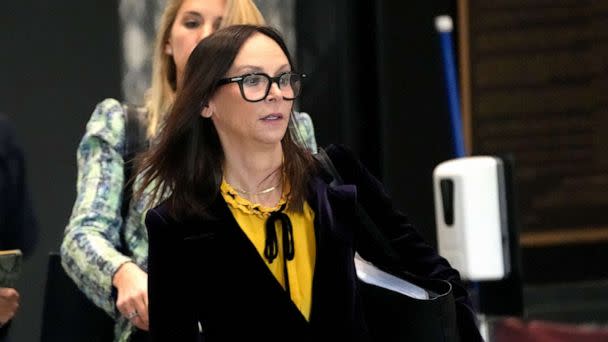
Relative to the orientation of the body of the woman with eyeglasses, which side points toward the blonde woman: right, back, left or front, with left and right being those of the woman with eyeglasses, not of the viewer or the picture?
back

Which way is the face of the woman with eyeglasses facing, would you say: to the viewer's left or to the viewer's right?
to the viewer's right

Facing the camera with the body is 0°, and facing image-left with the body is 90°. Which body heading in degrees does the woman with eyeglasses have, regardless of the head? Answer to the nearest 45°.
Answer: approximately 315°
